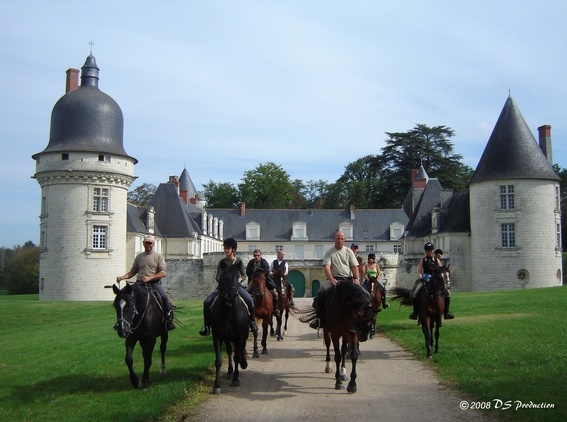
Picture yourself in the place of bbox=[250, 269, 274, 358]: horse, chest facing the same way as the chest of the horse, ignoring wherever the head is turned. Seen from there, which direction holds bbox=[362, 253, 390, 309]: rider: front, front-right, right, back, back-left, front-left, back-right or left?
back-left

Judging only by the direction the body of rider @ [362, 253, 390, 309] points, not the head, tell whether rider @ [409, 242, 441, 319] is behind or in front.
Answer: in front

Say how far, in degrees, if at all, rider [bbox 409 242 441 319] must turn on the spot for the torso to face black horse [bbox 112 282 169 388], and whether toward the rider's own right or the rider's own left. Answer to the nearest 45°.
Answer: approximately 45° to the rider's own right

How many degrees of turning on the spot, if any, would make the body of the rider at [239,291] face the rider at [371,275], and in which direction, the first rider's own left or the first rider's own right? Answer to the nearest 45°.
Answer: approximately 135° to the first rider's own left

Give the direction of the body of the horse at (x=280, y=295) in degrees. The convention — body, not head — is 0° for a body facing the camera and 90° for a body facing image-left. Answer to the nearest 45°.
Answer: approximately 0°

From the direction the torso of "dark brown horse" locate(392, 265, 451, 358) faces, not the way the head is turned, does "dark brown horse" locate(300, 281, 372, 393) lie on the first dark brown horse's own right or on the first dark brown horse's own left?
on the first dark brown horse's own right

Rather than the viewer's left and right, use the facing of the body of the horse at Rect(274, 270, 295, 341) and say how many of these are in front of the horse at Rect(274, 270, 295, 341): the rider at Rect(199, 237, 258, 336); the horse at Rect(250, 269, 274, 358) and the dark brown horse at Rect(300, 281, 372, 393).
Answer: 3

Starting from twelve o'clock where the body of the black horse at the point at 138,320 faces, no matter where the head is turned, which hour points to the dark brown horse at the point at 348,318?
the dark brown horse at the point at 348,318 is roughly at 8 o'clock from the black horse at the point at 138,320.

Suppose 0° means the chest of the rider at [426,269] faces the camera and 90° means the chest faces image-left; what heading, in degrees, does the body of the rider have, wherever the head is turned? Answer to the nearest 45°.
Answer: approximately 0°
